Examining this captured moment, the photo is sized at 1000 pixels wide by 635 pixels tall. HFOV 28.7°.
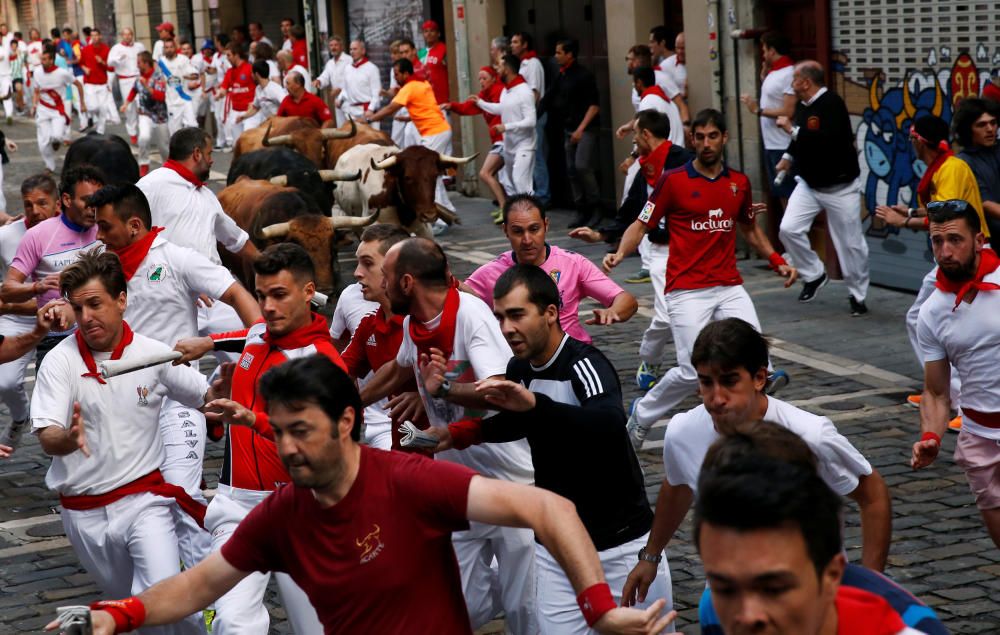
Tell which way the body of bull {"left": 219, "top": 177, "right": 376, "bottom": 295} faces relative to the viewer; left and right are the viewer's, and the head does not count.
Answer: facing the viewer and to the right of the viewer

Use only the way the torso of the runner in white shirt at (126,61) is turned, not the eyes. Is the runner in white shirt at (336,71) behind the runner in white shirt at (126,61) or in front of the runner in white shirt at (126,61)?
in front

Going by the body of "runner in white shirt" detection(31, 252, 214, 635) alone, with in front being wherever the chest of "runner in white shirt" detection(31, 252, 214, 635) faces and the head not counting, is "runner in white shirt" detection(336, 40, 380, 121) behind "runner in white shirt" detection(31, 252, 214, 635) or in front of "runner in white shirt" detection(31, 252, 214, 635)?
behind

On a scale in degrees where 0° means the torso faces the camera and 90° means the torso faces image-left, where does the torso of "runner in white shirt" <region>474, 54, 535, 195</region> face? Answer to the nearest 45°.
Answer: approximately 90°

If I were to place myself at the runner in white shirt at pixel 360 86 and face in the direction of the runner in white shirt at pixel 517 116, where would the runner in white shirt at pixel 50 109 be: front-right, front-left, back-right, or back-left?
back-right

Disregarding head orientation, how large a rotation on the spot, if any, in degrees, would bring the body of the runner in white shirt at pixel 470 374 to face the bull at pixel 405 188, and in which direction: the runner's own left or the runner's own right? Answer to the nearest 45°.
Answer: approximately 135° to the runner's own right

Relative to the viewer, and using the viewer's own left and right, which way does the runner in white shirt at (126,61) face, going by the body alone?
facing the viewer

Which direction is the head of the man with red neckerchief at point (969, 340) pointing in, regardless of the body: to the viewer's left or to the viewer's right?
to the viewer's left

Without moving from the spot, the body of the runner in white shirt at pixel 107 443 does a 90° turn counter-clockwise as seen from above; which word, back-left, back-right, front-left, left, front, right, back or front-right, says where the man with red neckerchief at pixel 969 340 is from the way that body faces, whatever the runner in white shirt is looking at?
front

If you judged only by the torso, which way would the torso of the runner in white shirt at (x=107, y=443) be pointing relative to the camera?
toward the camera

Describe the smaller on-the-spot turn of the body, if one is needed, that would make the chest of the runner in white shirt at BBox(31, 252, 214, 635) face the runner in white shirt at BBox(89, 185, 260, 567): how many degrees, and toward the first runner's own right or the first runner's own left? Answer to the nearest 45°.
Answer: approximately 180°

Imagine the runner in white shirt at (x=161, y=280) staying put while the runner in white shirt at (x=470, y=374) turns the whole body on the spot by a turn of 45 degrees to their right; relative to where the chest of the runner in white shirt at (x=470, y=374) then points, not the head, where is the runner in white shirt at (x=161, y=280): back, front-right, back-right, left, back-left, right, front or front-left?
front-right

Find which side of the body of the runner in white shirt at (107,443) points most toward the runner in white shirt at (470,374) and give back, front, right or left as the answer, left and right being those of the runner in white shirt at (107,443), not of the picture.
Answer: left

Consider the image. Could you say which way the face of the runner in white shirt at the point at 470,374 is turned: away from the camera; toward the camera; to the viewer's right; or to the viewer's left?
to the viewer's left

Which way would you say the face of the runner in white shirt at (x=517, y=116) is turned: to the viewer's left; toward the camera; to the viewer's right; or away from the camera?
to the viewer's left
